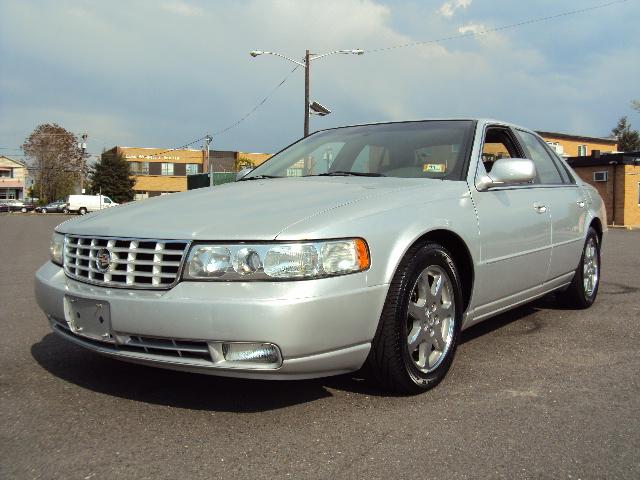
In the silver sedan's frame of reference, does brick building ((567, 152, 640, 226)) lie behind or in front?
behind

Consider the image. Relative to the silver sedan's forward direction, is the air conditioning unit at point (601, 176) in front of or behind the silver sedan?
behind

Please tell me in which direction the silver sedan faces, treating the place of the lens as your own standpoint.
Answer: facing the viewer and to the left of the viewer
